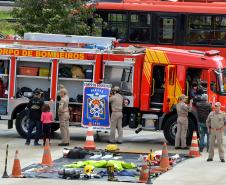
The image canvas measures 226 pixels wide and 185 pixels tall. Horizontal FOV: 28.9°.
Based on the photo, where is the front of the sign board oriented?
toward the camera

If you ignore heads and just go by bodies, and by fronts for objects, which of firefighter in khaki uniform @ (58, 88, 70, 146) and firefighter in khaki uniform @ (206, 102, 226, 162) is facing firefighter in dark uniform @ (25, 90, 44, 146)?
firefighter in khaki uniform @ (58, 88, 70, 146)

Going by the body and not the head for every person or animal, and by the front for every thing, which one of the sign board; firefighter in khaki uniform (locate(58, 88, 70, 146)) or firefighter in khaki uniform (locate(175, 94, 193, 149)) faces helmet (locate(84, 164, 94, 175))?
the sign board

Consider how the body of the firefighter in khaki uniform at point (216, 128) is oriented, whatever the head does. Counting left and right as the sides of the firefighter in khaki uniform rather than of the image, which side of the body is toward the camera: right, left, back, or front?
front

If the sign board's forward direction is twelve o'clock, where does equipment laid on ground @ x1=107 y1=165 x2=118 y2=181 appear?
The equipment laid on ground is roughly at 12 o'clock from the sign board.

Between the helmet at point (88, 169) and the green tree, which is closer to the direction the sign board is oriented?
the helmet

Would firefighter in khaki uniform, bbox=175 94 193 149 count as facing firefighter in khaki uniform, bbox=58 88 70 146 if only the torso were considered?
no
